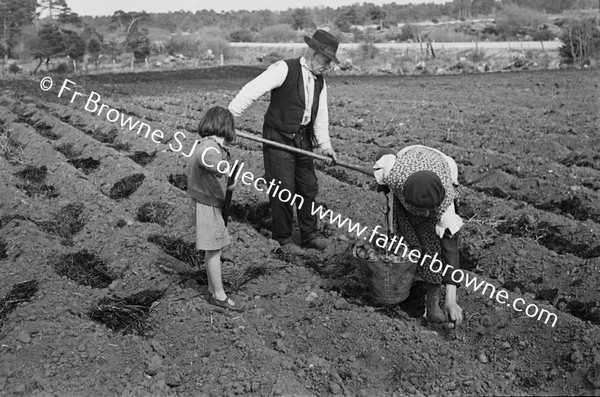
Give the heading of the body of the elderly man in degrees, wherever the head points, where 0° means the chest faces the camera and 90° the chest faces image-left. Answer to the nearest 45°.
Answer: approximately 315°

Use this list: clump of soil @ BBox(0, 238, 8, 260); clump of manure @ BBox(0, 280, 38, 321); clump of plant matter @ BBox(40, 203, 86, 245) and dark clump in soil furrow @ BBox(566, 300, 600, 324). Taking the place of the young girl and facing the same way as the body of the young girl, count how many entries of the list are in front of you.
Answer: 1

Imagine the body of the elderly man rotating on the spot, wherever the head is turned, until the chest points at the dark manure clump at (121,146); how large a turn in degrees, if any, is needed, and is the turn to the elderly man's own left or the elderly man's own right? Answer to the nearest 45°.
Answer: approximately 180°

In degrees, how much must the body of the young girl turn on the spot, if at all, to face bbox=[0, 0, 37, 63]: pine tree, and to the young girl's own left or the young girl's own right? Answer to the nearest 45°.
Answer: approximately 90° to the young girl's own left

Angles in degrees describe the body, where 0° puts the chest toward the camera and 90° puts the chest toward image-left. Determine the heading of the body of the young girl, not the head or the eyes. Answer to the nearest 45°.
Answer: approximately 270°

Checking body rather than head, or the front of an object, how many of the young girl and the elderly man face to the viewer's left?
0

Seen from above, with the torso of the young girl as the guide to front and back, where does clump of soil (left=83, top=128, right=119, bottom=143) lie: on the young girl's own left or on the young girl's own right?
on the young girl's own left

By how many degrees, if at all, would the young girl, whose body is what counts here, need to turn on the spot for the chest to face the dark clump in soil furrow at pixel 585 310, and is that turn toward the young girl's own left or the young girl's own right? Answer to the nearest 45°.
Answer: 0° — they already face it

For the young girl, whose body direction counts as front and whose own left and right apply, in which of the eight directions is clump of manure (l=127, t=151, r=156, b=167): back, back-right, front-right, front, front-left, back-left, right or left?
left

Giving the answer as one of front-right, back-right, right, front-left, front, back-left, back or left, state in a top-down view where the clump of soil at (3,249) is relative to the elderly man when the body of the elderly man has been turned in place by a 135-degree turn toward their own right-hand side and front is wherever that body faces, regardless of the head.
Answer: front

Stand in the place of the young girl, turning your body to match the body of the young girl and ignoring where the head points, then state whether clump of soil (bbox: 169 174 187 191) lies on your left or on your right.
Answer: on your left

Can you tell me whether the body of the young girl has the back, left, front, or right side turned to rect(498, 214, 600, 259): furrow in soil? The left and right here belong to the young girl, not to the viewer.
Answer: front
